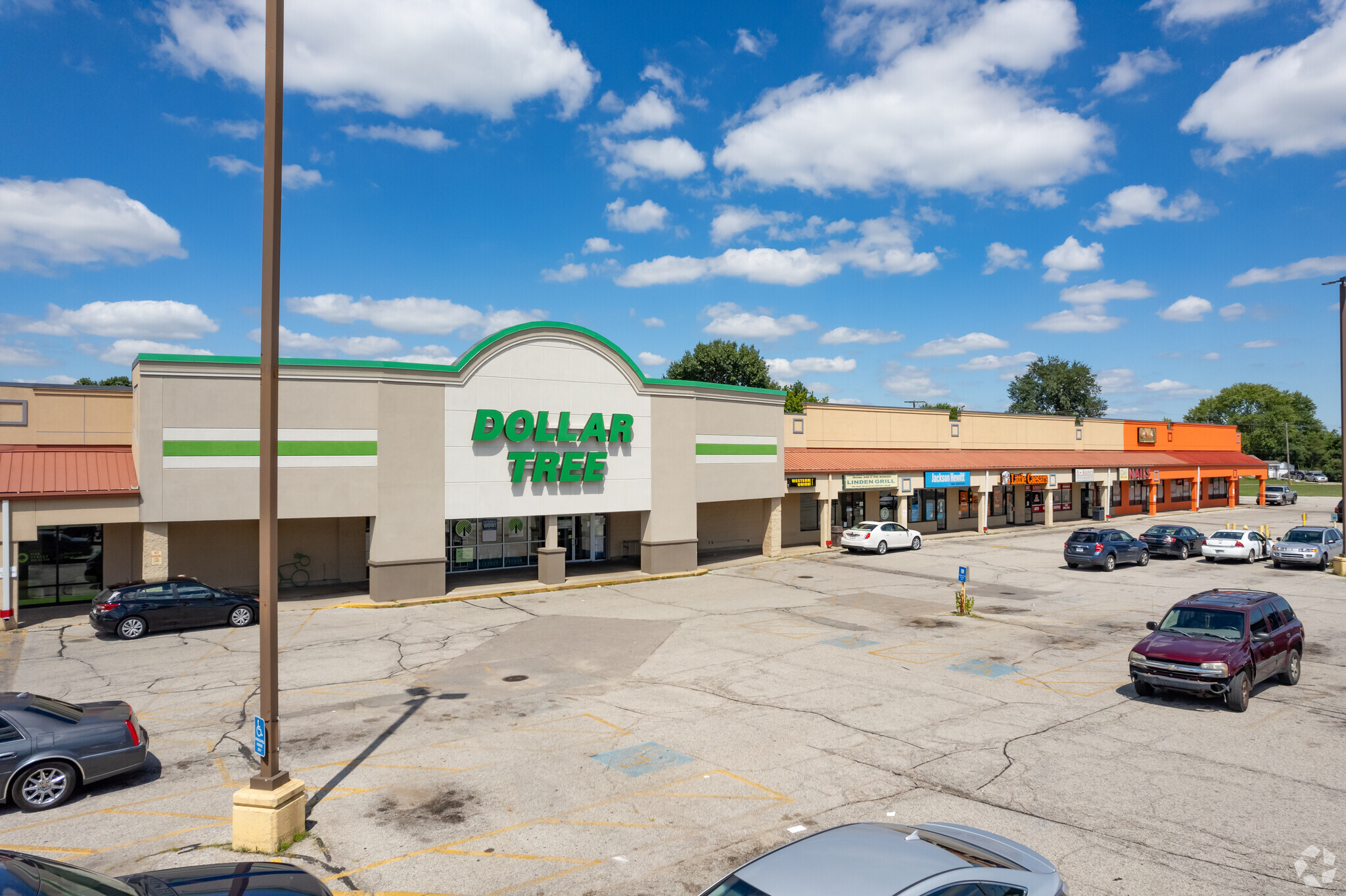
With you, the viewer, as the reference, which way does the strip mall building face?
facing the viewer and to the right of the viewer

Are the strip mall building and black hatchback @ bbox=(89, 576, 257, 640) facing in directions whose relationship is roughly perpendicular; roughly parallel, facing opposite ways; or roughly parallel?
roughly perpendicular

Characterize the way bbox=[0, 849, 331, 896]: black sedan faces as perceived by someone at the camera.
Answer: facing to the right of the viewer

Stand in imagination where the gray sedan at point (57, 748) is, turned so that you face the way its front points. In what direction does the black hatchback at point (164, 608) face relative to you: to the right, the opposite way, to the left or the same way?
the opposite way

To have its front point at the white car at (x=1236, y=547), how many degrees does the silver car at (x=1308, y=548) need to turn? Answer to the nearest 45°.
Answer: approximately 45° to its right

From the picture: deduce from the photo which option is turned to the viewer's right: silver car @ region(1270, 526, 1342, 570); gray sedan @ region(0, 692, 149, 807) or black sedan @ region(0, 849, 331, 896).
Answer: the black sedan

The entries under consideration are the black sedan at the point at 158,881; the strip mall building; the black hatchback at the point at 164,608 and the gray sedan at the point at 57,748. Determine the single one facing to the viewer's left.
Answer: the gray sedan

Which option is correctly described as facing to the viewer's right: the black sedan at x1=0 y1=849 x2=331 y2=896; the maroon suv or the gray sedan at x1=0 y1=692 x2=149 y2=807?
the black sedan

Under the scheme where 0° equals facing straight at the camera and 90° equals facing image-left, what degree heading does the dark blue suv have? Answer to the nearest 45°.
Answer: approximately 225°

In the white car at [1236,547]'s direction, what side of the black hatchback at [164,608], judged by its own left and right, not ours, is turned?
front

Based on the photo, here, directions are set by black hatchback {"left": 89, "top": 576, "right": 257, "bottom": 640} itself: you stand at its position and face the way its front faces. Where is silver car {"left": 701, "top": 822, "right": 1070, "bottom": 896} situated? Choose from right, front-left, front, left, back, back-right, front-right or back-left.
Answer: right

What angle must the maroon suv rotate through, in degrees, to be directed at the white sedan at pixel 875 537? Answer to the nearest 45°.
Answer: approximately 90° to its right

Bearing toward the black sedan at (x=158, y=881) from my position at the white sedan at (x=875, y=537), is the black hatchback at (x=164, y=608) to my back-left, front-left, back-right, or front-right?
front-right
